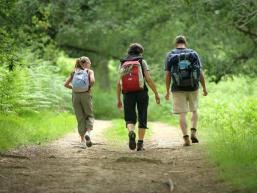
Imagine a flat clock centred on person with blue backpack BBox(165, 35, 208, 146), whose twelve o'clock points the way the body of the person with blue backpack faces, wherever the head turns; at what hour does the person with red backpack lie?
The person with red backpack is roughly at 8 o'clock from the person with blue backpack.

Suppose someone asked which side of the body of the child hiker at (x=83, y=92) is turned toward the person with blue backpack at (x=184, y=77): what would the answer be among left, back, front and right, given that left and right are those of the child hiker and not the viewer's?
right

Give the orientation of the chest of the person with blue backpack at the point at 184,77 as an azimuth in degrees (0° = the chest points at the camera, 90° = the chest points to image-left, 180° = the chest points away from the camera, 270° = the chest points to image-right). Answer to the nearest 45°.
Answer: approximately 180°

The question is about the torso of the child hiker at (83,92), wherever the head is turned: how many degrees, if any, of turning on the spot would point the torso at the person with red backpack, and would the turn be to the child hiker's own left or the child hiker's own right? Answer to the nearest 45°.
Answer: approximately 135° to the child hiker's own right

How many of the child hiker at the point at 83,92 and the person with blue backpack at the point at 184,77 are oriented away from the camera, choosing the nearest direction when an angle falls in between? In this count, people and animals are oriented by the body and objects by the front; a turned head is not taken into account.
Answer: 2

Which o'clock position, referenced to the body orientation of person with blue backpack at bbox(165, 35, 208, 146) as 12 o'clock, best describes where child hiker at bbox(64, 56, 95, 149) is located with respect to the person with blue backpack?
The child hiker is roughly at 9 o'clock from the person with blue backpack.

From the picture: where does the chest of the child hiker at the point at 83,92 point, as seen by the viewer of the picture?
away from the camera
